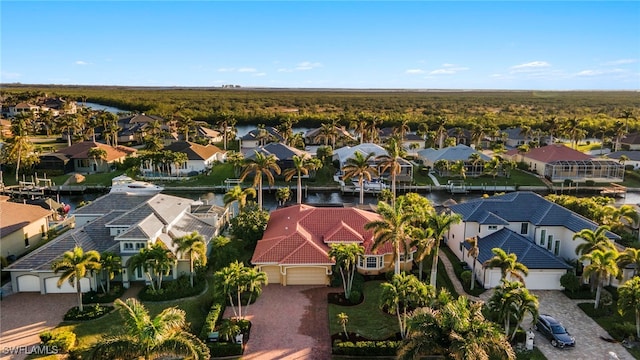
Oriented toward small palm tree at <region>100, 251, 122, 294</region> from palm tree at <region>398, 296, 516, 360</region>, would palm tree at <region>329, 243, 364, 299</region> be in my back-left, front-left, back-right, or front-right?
front-right

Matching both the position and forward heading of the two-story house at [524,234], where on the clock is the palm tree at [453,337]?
The palm tree is roughly at 12 o'clock from the two-story house.

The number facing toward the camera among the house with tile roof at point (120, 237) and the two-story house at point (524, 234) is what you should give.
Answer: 2

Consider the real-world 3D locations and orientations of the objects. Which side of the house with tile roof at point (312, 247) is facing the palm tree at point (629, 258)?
left

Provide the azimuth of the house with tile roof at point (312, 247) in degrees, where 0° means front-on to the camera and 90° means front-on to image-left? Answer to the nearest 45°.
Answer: approximately 0°

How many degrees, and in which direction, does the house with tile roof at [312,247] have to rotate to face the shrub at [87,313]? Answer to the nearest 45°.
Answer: approximately 45° to its right

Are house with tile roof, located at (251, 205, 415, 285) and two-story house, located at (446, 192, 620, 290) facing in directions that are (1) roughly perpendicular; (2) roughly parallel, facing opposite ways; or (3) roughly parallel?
roughly parallel

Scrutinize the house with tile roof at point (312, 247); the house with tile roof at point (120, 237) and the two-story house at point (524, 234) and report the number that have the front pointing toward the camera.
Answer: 3

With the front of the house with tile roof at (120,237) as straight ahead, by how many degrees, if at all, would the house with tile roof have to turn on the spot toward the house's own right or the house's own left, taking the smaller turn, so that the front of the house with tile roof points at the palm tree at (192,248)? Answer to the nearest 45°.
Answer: approximately 45° to the house's own left

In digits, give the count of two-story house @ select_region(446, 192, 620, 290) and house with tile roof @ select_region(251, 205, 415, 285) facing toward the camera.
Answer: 2

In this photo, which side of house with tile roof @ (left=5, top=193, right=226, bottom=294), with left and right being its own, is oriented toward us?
front

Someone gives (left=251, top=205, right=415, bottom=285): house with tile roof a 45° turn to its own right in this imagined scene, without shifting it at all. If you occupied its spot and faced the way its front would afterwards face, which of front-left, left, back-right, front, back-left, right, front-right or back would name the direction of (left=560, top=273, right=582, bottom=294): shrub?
back-left

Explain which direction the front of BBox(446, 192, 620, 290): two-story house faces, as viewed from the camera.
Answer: facing the viewer

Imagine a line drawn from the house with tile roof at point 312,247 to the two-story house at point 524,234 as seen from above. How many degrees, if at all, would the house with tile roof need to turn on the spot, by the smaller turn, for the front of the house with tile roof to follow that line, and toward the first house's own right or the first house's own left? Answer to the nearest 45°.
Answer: approximately 90° to the first house's own left

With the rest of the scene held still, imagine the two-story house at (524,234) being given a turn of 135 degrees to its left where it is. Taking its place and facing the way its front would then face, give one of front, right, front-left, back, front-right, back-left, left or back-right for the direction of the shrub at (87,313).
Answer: back

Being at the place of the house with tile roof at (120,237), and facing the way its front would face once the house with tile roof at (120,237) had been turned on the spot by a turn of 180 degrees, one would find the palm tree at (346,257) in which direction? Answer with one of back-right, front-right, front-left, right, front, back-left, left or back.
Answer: back-right
